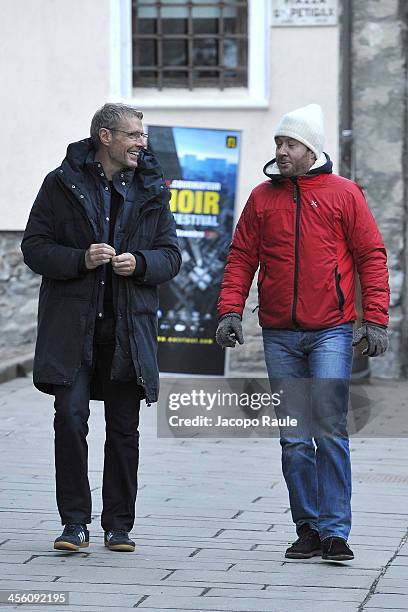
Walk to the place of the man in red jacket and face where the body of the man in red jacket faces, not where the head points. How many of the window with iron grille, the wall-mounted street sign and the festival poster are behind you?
3

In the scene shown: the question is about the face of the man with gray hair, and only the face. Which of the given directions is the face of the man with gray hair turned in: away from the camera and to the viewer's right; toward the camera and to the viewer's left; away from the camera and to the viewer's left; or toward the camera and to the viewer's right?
toward the camera and to the viewer's right

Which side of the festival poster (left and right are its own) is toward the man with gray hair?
front

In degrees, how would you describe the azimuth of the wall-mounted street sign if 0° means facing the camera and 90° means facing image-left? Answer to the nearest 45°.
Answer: approximately 0°

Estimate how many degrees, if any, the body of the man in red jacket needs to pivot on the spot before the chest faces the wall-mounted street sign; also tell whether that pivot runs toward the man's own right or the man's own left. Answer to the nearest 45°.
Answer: approximately 180°

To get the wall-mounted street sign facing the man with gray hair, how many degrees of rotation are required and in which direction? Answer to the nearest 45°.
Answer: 0° — it already faces them

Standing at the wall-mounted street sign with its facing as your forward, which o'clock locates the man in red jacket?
The man in red jacket is roughly at 12 o'clock from the wall-mounted street sign.
